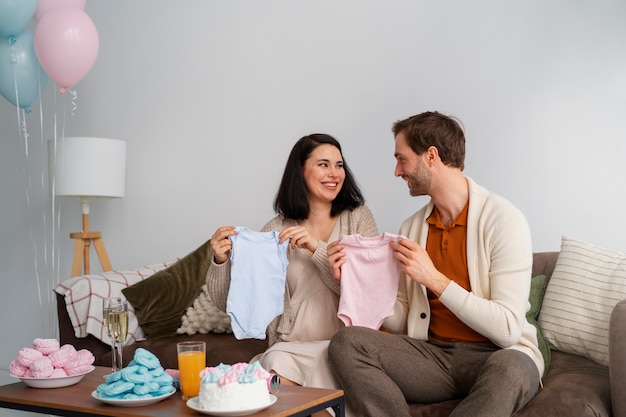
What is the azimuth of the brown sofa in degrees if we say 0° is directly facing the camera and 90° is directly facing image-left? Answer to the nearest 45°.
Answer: approximately 0°

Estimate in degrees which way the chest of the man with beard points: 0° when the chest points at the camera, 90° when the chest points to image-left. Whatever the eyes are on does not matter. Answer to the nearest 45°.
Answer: approximately 45°

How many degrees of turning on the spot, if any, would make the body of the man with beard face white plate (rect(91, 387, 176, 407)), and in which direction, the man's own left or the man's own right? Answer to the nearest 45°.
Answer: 0° — they already face it

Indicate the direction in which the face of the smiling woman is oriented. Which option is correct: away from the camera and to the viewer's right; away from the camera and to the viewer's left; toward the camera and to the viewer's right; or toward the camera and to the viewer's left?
toward the camera and to the viewer's right

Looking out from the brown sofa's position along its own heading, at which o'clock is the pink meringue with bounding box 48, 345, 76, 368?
The pink meringue is roughly at 3 o'clock from the brown sofa.

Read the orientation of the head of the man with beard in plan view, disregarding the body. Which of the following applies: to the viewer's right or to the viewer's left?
to the viewer's left

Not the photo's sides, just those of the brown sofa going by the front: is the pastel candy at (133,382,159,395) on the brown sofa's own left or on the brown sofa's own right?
on the brown sofa's own right

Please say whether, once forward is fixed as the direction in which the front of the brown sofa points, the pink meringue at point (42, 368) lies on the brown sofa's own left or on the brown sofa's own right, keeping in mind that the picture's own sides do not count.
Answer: on the brown sofa's own right

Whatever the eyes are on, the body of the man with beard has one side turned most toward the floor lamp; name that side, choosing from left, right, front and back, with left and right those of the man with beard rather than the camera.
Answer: right

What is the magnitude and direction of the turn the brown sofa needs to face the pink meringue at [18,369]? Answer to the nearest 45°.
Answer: approximately 90° to its right

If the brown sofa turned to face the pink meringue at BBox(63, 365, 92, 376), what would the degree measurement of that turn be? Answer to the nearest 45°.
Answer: approximately 90° to its right
